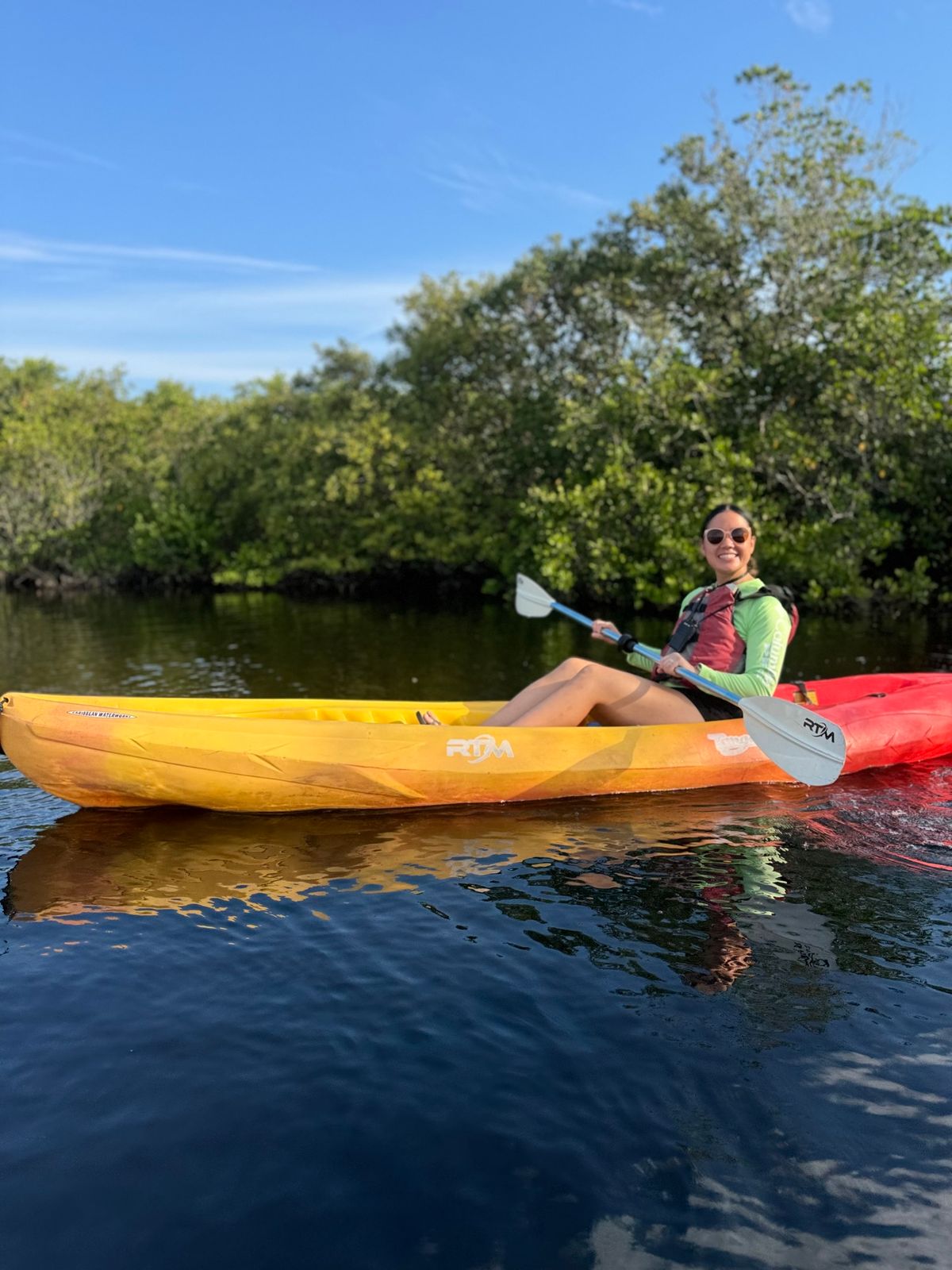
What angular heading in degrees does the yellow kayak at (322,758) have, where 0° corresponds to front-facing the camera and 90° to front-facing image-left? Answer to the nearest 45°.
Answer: approximately 90°
